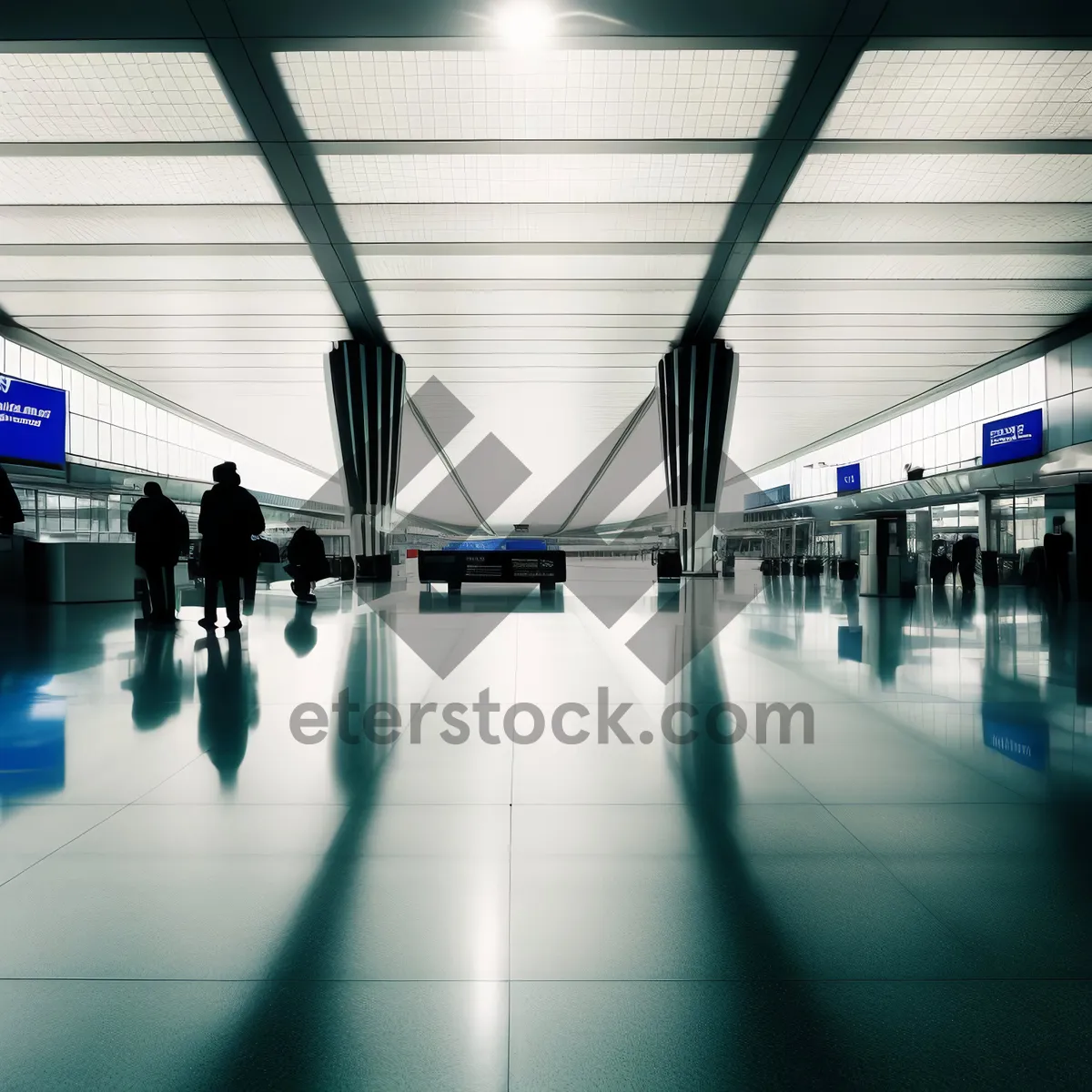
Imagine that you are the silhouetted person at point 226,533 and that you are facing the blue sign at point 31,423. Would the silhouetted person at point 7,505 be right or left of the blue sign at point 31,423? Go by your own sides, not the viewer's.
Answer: left

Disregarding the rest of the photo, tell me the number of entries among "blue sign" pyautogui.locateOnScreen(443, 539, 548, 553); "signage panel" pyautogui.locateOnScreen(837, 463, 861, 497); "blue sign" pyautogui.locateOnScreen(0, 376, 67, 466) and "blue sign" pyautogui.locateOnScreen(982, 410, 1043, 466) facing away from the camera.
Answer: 0

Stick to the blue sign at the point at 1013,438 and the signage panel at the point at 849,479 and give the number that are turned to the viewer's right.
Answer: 0

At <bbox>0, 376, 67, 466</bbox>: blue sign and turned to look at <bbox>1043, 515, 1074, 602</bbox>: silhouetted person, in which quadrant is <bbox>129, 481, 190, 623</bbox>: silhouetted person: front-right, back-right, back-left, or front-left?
front-right

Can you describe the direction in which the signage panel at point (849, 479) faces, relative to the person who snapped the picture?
facing the viewer and to the left of the viewer

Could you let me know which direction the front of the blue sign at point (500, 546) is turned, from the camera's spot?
facing the viewer

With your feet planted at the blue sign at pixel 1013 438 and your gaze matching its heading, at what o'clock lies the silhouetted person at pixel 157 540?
The silhouetted person is roughly at 11 o'clock from the blue sign.

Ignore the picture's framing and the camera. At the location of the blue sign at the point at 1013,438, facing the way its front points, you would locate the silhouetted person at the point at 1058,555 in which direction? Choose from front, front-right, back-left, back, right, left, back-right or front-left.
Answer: front-left

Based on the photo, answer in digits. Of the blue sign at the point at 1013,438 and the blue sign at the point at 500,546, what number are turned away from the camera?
0

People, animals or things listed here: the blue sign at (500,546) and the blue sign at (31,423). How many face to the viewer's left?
0

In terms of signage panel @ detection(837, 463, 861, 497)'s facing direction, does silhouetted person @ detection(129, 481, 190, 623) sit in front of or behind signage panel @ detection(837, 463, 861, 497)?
in front

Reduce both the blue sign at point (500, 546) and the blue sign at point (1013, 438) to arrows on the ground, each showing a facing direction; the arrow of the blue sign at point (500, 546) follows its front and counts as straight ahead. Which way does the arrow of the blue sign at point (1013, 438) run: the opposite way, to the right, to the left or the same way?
to the right

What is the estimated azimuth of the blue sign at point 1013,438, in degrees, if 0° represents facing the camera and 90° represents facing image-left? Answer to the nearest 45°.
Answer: approximately 45°

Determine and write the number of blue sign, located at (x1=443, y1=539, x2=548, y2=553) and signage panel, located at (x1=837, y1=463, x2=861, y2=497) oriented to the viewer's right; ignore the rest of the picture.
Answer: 0
